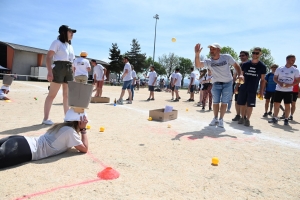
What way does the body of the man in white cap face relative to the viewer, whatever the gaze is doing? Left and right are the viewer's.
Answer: facing the viewer and to the left of the viewer

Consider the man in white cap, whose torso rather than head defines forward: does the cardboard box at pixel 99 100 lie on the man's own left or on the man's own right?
on the man's own right

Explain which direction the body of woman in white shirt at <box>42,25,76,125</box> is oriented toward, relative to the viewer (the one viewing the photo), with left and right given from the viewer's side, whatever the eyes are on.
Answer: facing the viewer and to the right of the viewer

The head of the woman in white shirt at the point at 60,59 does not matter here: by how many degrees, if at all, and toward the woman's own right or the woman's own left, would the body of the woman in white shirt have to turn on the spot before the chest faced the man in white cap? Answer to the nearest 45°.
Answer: approximately 45° to the woman's own left

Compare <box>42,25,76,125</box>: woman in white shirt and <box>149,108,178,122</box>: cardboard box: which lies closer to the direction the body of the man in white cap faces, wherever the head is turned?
the woman in white shirt

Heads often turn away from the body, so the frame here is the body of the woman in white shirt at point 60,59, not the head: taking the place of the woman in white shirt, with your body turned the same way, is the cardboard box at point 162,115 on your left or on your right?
on your left

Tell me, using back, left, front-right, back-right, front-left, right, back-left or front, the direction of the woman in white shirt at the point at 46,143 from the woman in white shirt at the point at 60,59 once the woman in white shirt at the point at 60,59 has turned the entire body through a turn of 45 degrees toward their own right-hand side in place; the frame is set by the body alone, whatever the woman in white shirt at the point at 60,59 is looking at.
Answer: front

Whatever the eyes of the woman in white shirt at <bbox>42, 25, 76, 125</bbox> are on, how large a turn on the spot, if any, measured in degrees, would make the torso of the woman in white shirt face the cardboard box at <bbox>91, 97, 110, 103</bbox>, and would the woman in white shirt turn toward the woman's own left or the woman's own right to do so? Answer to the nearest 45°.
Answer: approximately 135° to the woman's own left

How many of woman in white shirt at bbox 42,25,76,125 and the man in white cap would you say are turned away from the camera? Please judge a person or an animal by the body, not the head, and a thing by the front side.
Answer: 0
